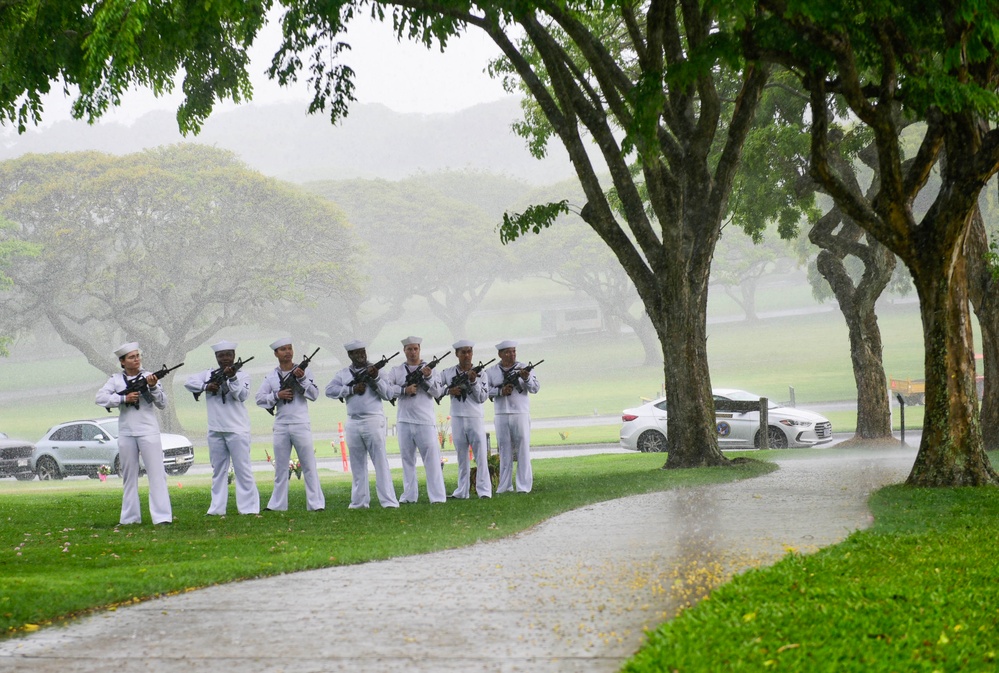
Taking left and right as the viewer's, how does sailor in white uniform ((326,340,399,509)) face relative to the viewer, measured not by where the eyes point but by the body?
facing the viewer

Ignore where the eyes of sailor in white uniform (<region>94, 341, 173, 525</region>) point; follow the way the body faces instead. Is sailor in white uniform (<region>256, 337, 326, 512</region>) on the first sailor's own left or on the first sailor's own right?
on the first sailor's own left

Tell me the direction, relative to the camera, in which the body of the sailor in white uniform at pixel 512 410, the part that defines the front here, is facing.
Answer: toward the camera

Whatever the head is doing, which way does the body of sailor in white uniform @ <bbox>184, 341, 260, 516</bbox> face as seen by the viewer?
toward the camera

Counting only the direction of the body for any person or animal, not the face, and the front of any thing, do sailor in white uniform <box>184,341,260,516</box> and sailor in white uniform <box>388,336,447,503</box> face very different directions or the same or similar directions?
same or similar directions

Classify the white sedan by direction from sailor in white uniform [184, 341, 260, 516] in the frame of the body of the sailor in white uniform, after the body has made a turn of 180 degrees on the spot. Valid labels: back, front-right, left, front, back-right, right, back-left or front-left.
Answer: front-right

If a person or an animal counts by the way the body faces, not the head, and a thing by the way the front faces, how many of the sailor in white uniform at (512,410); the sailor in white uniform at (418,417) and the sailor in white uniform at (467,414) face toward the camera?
3

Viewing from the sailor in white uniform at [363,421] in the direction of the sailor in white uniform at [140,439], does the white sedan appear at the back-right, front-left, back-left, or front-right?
back-right

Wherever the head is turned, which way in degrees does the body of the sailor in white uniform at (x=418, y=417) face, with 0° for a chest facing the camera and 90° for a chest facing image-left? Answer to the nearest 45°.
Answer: approximately 0°

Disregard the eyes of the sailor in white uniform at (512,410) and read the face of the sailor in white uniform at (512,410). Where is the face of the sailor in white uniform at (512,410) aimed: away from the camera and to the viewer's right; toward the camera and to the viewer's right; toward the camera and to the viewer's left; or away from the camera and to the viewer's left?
toward the camera and to the viewer's right

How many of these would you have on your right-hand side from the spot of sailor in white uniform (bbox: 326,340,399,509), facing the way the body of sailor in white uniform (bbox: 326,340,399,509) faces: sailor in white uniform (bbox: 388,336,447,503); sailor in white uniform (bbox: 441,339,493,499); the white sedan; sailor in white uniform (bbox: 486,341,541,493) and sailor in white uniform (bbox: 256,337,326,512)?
1

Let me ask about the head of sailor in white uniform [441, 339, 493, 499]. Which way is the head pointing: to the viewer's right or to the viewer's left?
to the viewer's right

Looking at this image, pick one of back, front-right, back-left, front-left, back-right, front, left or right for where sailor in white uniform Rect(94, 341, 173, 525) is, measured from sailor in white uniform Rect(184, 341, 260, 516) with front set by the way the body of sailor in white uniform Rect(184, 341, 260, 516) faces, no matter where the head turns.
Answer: front-right

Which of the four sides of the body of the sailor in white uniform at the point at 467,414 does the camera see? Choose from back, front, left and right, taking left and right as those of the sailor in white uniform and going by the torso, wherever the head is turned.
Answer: front

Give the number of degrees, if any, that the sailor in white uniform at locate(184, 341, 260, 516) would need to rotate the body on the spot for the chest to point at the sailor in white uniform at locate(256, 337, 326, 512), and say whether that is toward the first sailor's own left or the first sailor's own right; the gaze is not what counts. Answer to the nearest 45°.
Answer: approximately 90° to the first sailor's own left

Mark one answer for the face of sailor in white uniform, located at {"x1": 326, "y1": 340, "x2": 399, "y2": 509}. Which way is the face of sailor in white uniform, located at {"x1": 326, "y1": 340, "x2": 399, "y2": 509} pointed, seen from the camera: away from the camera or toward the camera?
toward the camera
